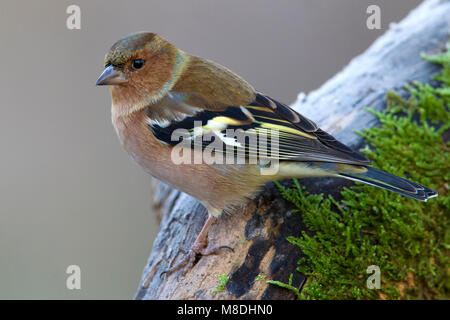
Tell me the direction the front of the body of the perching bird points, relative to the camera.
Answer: to the viewer's left
